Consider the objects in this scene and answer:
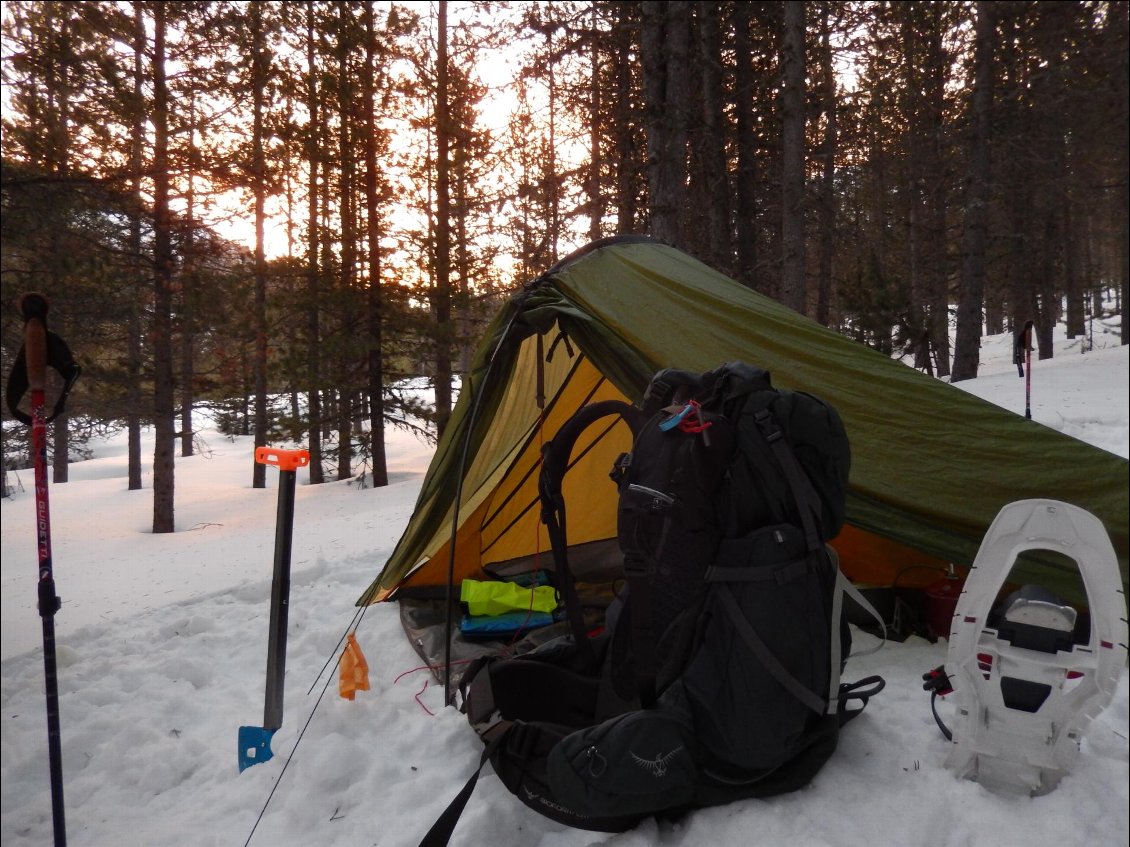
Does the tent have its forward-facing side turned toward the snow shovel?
yes

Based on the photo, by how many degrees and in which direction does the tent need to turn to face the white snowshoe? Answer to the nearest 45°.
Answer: approximately 90° to its left

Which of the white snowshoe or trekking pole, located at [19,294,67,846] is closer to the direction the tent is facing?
the trekking pole

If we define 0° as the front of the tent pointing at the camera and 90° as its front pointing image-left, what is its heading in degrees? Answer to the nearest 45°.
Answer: approximately 45°

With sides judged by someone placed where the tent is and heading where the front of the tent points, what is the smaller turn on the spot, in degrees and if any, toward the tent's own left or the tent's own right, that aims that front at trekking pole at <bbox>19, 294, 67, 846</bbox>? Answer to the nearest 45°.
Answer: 0° — it already faces it

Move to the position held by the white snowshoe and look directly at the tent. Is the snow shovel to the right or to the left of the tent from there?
left

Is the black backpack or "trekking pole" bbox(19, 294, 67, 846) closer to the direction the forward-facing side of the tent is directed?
the trekking pole

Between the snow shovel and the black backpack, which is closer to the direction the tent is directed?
the snow shovel

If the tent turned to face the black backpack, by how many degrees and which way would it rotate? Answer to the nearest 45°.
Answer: approximately 45° to its left
